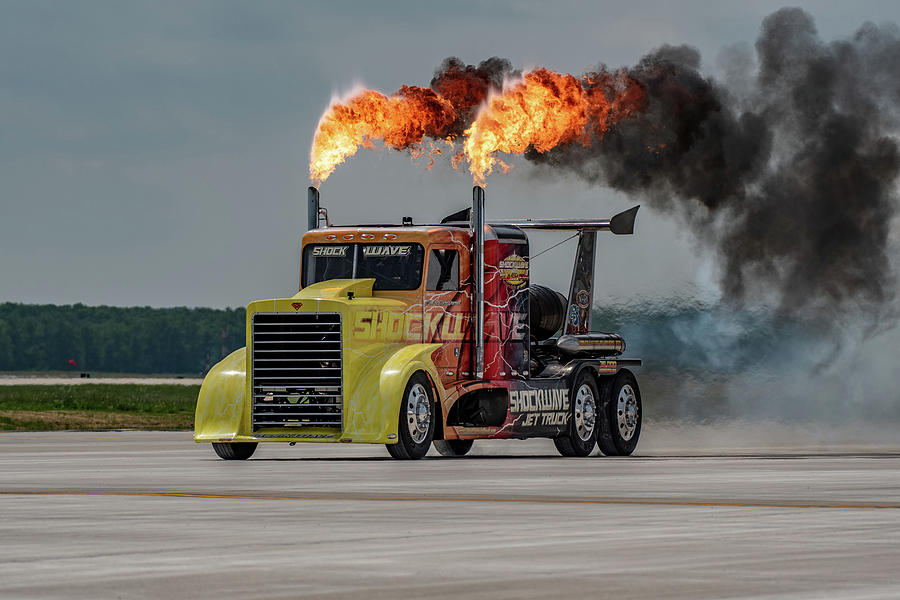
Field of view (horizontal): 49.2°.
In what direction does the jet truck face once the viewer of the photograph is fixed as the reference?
facing the viewer and to the left of the viewer
